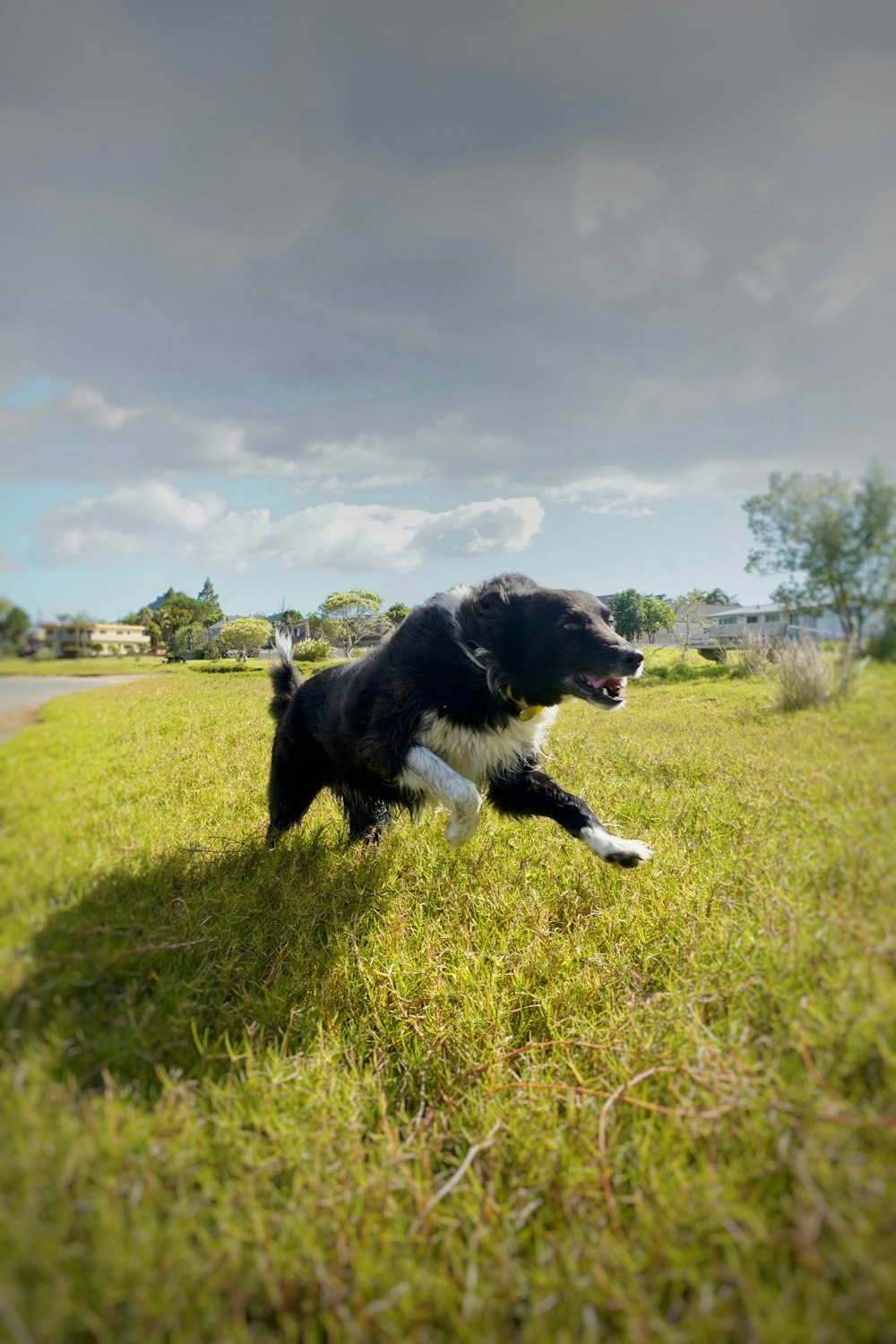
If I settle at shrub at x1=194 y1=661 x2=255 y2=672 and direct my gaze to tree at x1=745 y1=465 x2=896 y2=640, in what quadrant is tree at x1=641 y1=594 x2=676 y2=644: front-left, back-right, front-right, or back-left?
front-left

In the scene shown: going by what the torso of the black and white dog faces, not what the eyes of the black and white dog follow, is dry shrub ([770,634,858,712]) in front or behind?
in front

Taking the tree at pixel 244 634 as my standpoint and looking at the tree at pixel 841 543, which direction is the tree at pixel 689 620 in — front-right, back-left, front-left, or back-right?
front-left

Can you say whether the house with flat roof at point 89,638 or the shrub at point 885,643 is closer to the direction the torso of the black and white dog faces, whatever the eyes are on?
the shrub

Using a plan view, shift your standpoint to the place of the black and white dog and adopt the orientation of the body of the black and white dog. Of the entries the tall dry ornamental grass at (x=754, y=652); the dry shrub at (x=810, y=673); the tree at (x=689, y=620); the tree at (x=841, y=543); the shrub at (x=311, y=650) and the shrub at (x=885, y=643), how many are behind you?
1

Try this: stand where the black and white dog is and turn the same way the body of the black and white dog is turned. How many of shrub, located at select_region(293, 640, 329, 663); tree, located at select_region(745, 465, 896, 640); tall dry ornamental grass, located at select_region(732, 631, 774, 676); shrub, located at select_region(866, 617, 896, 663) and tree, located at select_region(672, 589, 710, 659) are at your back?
1

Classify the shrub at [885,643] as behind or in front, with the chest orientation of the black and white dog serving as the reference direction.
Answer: in front

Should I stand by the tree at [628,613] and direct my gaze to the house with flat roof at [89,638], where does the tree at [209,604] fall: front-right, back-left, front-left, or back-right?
front-right

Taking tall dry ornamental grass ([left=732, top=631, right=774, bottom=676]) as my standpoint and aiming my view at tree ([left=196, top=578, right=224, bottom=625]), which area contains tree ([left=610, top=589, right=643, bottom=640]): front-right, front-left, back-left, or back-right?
front-right

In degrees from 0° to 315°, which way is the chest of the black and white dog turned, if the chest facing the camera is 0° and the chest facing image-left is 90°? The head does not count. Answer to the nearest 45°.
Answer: approximately 315°

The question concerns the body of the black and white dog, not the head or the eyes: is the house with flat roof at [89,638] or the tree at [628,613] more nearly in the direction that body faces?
the tree
